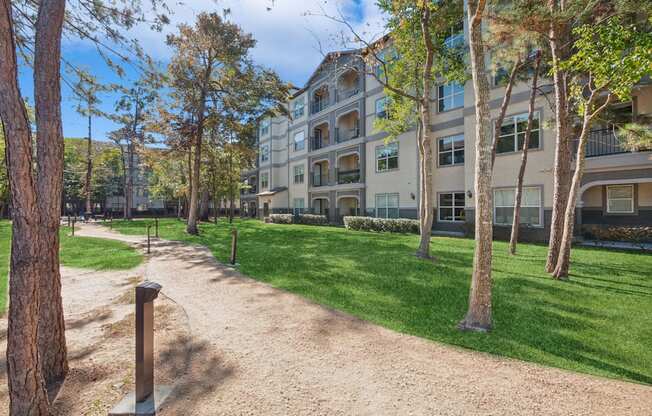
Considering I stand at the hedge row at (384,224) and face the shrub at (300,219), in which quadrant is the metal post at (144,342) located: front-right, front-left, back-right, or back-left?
back-left

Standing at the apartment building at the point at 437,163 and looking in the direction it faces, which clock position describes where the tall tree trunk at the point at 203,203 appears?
The tall tree trunk is roughly at 2 o'clock from the apartment building.

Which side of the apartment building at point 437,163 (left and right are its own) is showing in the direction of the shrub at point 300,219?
right

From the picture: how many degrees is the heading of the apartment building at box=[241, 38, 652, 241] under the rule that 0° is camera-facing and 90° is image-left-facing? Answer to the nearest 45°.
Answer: approximately 45°

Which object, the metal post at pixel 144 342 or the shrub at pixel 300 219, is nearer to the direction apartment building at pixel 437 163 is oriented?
the metal post

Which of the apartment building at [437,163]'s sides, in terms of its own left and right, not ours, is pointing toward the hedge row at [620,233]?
left
